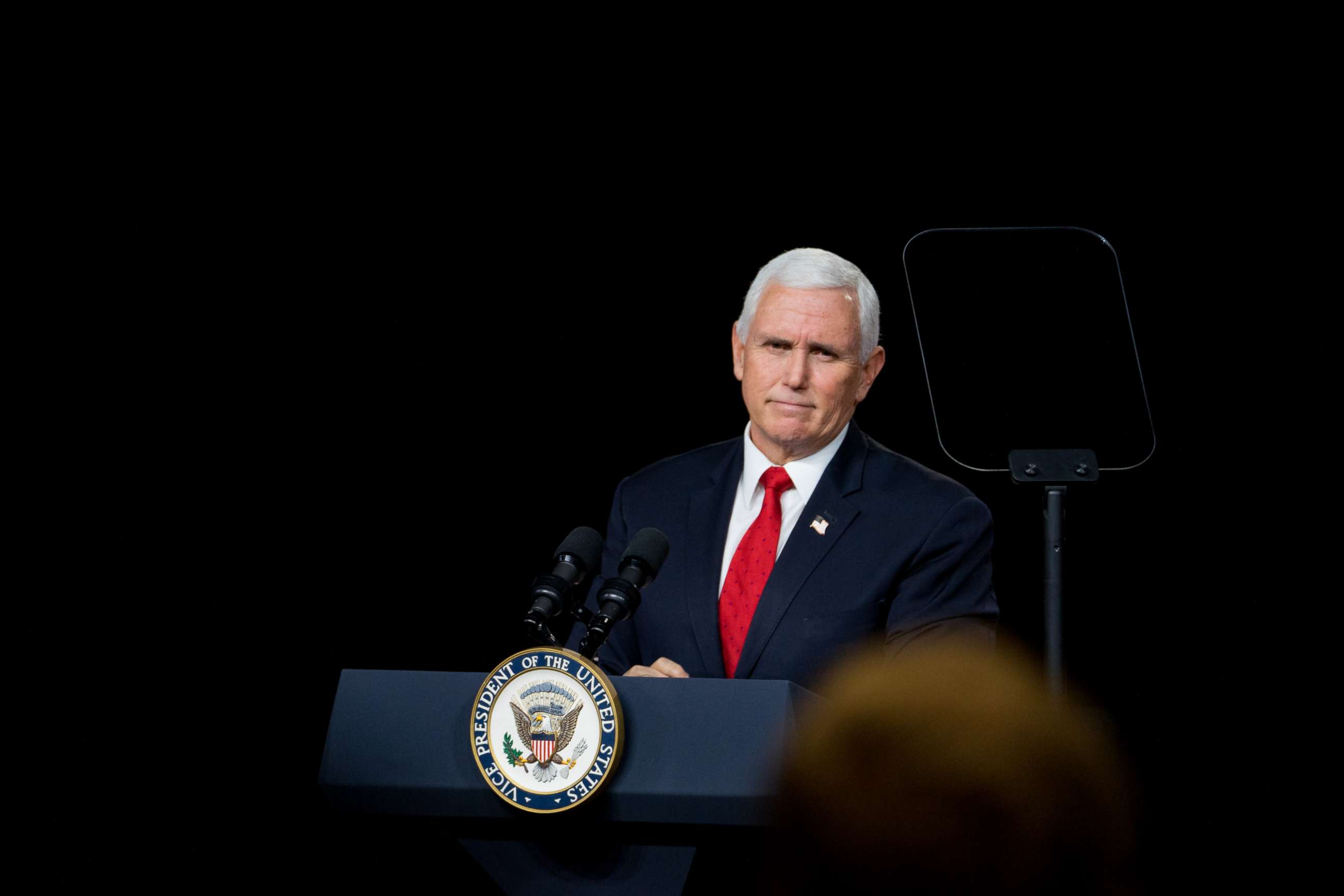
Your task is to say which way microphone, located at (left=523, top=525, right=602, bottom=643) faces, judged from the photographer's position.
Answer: facing away from the viewer and to the right of the viewer

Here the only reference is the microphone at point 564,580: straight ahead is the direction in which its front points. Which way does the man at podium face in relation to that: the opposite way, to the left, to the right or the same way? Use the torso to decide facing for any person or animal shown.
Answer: the opposite way

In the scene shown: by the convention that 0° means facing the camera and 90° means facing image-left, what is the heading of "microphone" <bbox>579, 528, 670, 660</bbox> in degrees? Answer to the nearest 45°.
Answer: approximately 225°

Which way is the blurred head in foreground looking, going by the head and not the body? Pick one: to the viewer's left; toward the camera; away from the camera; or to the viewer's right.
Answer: away from the camera
